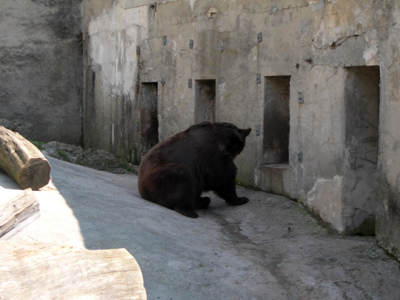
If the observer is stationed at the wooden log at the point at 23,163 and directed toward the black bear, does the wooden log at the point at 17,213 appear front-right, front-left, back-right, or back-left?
back-right

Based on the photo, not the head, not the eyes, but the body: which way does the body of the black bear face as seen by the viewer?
to the viewer's right

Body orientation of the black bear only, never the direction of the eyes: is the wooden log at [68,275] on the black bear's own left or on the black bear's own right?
on the black bear's own right

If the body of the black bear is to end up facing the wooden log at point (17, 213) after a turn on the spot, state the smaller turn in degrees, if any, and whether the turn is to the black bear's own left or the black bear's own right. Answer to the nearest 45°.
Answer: approximately 135° to the black bear's own right
